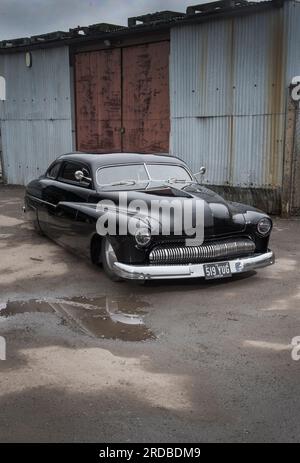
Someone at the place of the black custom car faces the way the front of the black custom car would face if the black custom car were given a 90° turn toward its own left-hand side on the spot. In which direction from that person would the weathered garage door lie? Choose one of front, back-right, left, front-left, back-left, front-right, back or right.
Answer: front-left

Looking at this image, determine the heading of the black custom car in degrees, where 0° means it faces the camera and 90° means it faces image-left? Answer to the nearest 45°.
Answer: approximately 315°
